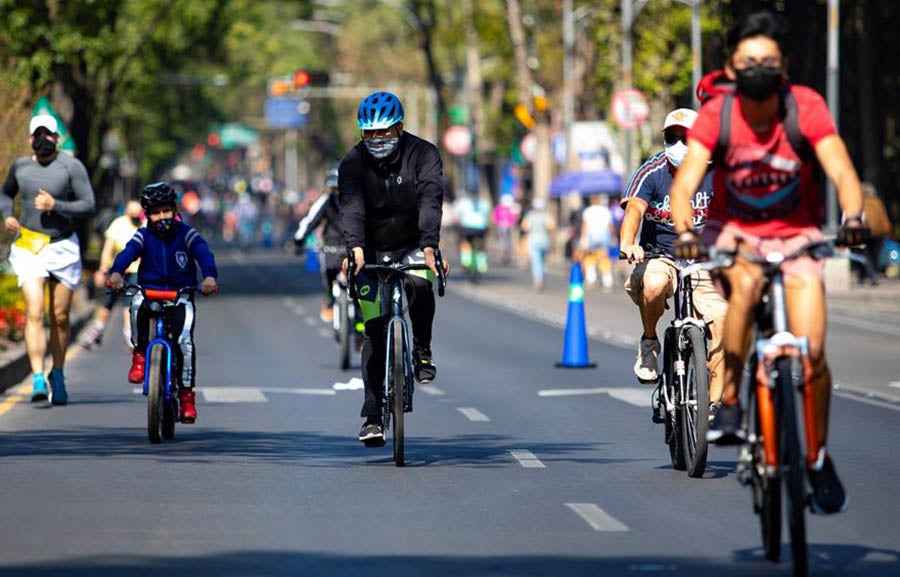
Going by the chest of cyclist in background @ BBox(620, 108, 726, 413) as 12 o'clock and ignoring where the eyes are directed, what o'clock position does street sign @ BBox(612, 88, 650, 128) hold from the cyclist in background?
The street sign is roughly at 6 o'clock from the cyclist in background.

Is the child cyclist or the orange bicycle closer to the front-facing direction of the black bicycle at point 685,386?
the orange bicycle

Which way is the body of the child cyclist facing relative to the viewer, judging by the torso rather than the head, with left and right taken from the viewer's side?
facing the viewer

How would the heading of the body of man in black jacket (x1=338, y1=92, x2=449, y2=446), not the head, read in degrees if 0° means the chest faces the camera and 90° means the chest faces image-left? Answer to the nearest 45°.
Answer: approximately 0°

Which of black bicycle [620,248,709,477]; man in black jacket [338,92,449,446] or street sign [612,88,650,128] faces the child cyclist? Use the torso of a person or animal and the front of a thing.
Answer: the street sign

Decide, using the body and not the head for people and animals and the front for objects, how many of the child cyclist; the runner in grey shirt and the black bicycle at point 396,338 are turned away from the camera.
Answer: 0

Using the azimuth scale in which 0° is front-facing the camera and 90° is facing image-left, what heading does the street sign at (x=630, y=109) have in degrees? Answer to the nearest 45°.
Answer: approximately 0°

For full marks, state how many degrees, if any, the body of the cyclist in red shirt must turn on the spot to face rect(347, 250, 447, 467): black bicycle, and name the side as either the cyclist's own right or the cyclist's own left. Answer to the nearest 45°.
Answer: approximately 135° to the cyclist's own right

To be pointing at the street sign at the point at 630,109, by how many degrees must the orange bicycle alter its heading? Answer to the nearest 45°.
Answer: approximately 180°

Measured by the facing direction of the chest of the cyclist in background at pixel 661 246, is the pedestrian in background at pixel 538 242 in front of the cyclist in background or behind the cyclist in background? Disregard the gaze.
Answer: behind

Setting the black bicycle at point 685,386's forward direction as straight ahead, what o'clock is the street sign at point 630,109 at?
The street sign is roughly at 6 o'clock from the black bicycle.
